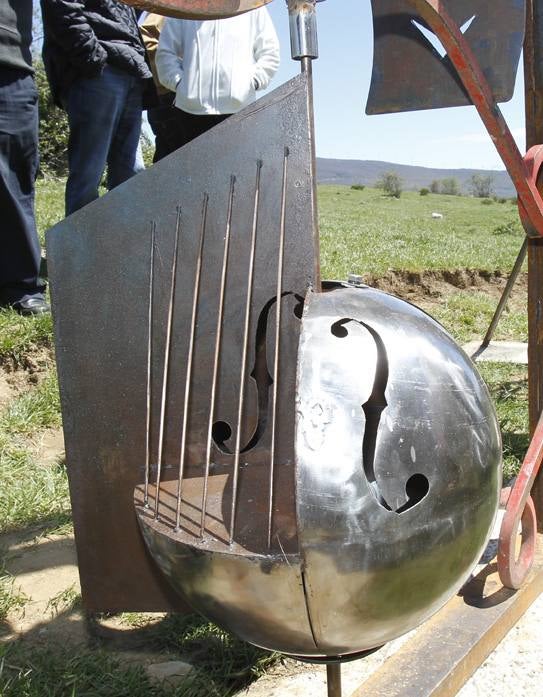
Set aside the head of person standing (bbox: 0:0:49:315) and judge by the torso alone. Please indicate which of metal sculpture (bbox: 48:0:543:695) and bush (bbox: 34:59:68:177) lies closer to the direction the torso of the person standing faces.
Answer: the metal sculpture

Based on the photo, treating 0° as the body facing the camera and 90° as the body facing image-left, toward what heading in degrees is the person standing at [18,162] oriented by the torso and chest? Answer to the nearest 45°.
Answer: approximately 315°

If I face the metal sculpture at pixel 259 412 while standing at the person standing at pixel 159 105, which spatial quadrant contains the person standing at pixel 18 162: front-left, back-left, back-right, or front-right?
front-right

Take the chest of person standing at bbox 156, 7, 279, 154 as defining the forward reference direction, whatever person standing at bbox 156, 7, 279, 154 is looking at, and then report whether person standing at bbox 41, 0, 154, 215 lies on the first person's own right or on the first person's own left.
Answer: on the first person's own right

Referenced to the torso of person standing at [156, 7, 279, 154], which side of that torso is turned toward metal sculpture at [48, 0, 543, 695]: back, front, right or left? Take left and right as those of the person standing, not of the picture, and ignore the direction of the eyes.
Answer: front

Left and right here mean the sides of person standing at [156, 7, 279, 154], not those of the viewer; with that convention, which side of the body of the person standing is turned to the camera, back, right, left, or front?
front

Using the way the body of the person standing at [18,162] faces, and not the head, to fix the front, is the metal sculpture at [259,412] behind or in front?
in front

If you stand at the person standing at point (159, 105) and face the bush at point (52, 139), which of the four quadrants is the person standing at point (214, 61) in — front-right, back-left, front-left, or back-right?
back-right

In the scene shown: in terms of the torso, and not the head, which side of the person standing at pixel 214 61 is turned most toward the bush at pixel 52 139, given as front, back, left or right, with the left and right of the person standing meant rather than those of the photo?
back

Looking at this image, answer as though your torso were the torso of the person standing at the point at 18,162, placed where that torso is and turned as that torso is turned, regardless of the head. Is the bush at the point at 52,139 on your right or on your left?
on your left

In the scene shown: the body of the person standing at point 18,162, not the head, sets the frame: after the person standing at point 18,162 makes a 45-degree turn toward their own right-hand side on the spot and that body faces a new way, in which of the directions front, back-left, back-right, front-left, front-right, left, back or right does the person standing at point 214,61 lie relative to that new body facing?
left

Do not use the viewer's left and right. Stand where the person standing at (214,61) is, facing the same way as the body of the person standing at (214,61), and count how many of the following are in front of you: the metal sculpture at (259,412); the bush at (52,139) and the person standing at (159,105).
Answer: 1
